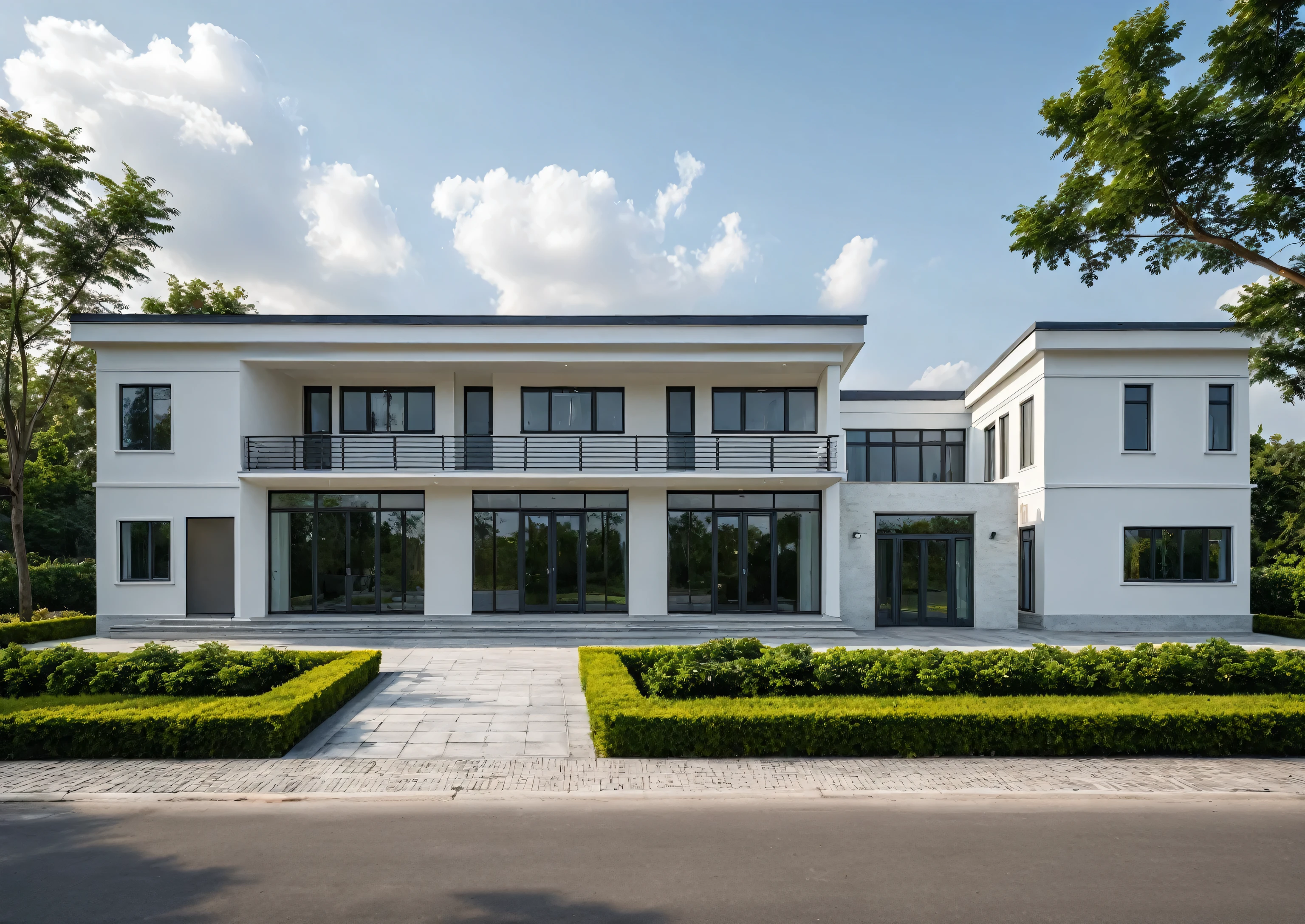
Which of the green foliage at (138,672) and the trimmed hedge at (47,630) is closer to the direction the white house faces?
the green foliage

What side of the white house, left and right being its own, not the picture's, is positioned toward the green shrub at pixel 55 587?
right

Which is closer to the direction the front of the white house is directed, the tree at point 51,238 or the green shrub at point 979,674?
the green shrub

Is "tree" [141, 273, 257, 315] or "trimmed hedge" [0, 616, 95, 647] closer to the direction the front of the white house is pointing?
the trimmed hedge

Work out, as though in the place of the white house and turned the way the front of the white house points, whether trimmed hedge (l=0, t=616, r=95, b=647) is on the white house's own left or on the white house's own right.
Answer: on the white house's own right

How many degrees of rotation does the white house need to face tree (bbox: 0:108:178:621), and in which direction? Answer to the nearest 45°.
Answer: approximately 90° to its right

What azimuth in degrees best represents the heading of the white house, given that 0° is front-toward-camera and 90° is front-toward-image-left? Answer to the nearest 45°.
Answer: approximately 0°
